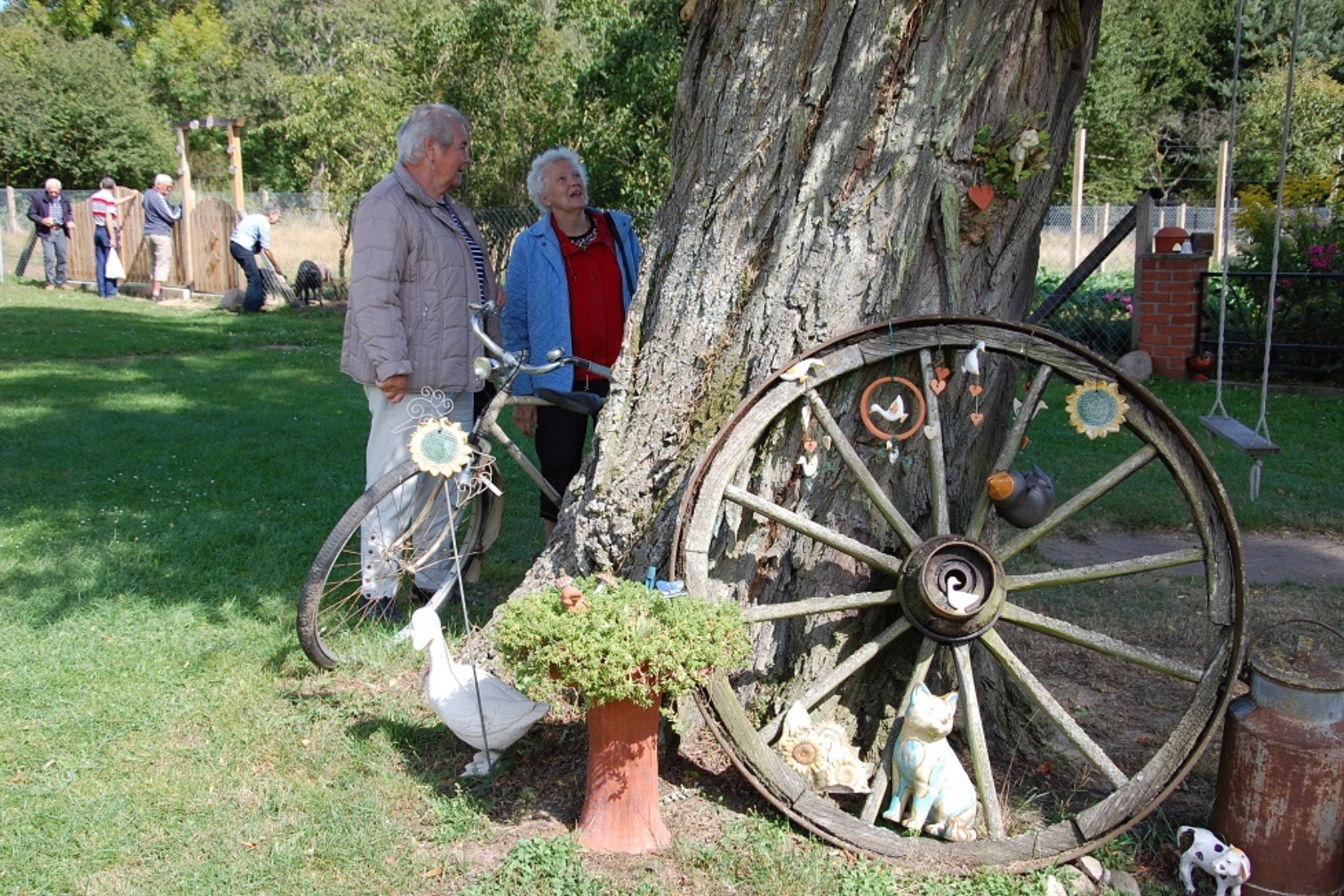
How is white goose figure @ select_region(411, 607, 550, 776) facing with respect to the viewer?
to the viewer's left

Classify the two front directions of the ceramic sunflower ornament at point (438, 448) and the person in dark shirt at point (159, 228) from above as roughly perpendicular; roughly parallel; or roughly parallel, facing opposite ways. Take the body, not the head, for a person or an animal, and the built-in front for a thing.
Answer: roughly perpendicular

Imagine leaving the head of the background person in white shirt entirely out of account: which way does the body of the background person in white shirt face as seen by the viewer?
to the viewer's right

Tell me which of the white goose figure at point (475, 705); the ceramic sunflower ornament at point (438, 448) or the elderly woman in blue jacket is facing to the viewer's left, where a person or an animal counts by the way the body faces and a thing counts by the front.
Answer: the white goose figure

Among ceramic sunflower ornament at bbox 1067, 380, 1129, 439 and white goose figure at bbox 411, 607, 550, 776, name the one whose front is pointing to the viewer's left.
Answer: the white goose figure
